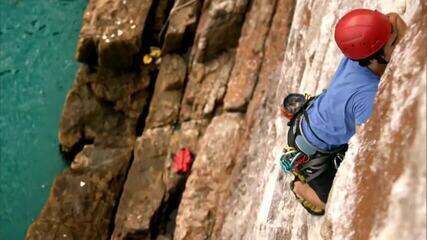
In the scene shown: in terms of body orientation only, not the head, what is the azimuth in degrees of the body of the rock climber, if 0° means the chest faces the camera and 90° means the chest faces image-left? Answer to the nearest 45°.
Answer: approximately 225°
